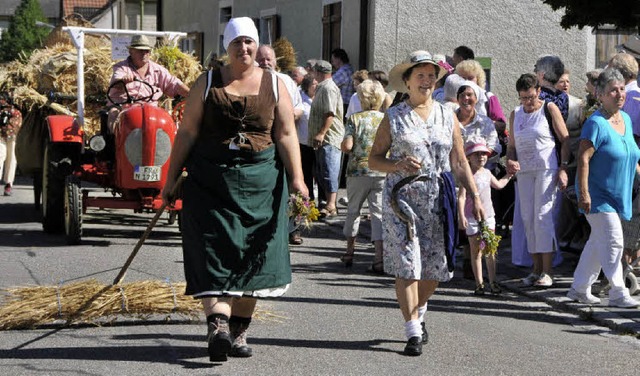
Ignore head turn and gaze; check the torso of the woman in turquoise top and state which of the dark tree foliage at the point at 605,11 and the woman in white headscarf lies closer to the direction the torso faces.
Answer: the woman in white headscarf

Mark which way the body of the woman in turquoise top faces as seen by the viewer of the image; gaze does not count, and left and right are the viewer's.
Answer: facing the viewer and to the right of the viewer

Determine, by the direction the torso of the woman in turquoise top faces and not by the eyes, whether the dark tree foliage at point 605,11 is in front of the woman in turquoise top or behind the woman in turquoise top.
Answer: behind

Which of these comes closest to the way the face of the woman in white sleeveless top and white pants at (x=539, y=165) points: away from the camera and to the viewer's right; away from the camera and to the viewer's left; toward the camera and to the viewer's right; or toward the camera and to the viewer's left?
toward the camera and to the viewer's left

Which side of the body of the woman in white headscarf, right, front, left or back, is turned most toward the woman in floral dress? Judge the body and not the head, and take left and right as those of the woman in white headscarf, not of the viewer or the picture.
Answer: left

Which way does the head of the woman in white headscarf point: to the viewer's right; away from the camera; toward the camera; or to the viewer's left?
toward the camera

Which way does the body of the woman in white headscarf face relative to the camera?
toward the camera

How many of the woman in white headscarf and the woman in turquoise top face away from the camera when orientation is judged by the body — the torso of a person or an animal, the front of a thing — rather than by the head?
0

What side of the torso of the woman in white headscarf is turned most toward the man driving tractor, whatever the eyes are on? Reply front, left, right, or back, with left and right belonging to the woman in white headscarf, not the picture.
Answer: back
